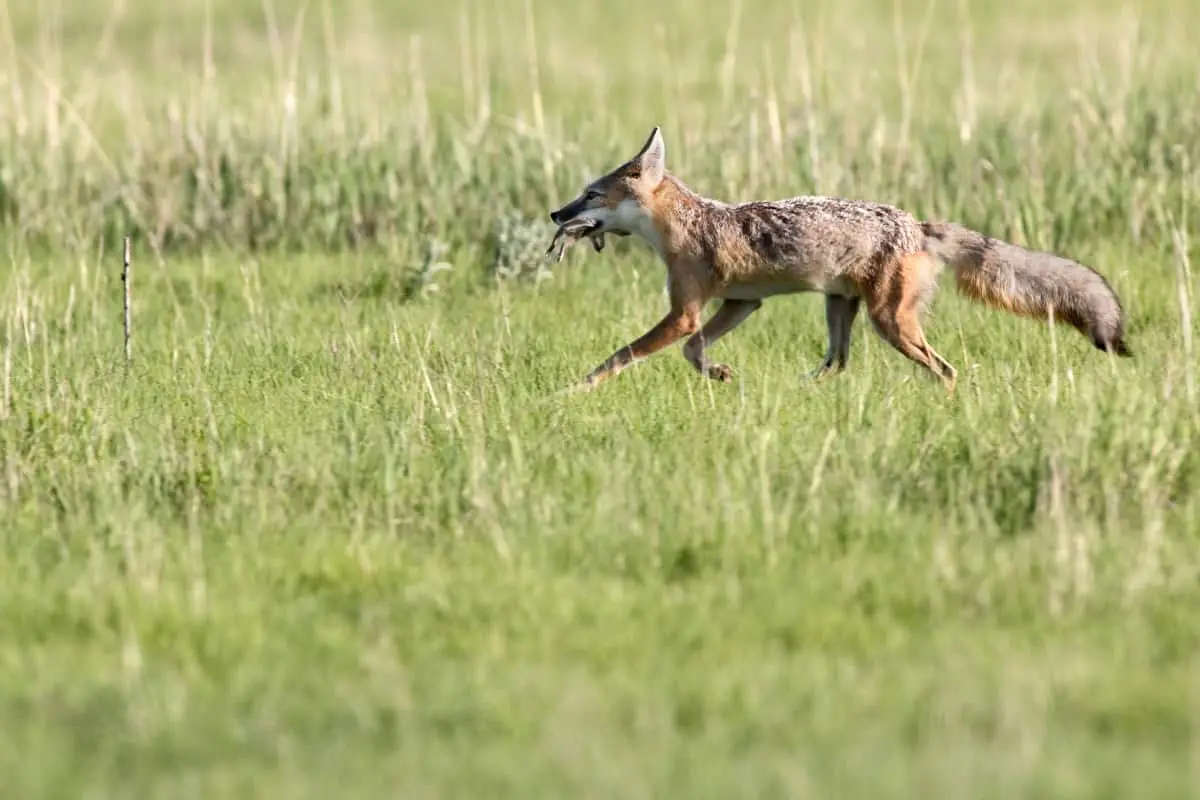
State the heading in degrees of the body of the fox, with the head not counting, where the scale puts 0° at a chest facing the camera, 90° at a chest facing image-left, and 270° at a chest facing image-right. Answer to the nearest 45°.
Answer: approximately 90°
